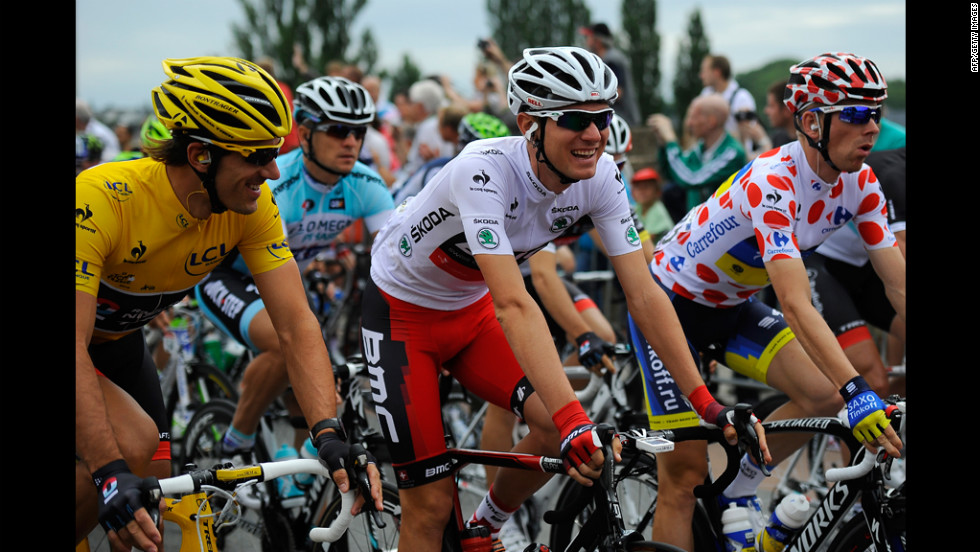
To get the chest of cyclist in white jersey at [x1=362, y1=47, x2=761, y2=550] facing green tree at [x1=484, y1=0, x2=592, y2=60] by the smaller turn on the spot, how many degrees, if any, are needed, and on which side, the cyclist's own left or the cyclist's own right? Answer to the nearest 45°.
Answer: approximately 135° to the cyclist's own left

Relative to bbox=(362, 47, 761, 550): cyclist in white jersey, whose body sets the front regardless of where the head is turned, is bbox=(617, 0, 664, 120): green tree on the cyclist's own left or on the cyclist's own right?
on the cyclist's own left

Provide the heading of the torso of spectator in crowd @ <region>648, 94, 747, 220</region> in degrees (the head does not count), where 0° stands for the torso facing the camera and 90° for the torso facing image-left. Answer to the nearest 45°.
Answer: approximately 90°

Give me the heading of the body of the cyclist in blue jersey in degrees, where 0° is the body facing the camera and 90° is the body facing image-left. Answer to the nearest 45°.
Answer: approximately 315°
